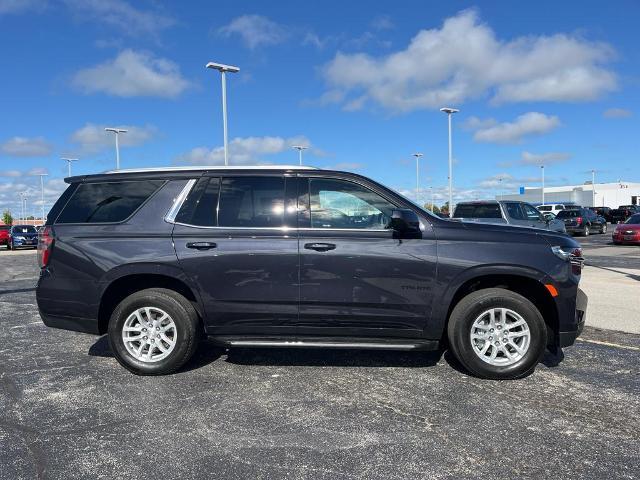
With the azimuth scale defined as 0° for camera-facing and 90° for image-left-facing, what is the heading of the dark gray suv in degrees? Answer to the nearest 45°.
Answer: approximately 270°

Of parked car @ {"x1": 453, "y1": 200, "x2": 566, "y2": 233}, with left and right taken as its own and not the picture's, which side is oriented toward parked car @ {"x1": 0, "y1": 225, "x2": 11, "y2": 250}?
back

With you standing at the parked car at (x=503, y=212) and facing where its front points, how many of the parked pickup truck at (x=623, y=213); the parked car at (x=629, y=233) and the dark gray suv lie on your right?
1

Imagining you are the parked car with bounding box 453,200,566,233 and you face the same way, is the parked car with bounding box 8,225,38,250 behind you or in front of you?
behind

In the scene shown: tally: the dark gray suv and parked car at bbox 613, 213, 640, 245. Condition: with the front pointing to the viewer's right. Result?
1

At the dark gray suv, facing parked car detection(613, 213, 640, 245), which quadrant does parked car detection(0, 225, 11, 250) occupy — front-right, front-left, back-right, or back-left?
front-left

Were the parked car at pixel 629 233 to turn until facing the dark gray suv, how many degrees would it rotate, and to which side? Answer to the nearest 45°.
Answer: approximately 45° to its left

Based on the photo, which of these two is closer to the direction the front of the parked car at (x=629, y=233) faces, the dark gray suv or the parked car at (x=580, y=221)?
the dark gray suv

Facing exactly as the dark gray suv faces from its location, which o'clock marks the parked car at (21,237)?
The parked car is roughly at 8 o'clock from the dark gray suv.

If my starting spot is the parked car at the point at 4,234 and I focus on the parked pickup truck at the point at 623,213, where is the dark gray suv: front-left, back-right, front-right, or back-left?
front-right

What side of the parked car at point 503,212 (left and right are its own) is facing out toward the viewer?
right

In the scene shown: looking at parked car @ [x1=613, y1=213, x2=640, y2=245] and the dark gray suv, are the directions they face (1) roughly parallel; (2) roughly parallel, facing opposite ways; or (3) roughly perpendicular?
roughly parallel, facing opposite ways
